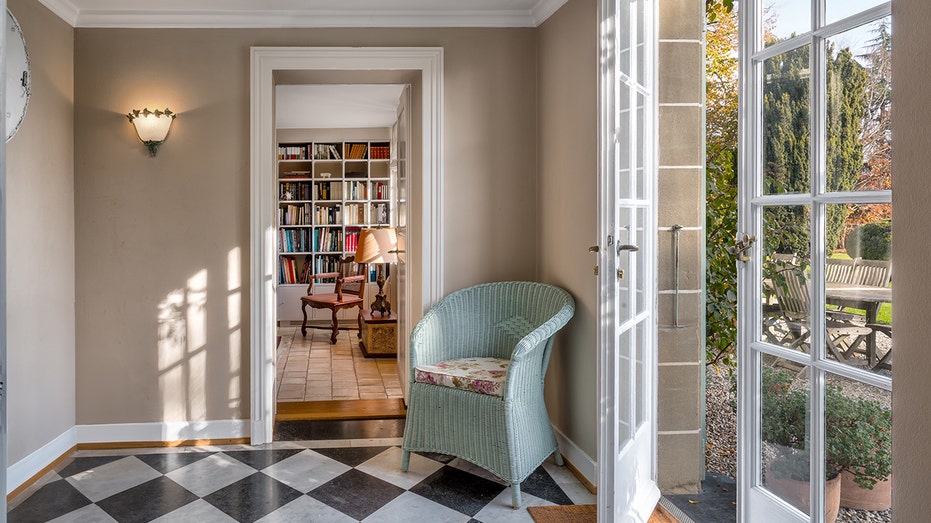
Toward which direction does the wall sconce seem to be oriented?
toward the camera

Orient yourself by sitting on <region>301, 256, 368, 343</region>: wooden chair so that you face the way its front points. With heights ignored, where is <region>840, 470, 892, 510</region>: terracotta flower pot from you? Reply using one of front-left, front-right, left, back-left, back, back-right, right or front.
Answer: front-left

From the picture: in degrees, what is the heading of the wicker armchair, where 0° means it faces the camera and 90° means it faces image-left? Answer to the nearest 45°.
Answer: approximately 45°

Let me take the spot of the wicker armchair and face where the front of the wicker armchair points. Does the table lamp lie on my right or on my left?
on my right

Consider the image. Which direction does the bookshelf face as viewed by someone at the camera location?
facing the viewer

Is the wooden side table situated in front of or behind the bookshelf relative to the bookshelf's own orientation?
in front

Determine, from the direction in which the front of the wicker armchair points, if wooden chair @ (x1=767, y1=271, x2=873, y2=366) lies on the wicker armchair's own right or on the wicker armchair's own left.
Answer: on the wicker armchair's own left

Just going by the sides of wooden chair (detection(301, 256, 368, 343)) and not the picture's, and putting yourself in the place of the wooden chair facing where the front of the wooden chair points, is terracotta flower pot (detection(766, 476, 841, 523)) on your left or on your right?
on your left

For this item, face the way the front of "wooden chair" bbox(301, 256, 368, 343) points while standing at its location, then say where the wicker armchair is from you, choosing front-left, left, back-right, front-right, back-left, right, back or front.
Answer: front-left

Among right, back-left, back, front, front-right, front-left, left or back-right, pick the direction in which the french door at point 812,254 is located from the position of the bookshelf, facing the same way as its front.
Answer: front

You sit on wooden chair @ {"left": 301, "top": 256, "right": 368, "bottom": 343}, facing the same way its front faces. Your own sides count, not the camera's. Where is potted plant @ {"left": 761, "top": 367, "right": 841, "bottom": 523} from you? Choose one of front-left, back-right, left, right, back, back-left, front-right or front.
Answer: front-left

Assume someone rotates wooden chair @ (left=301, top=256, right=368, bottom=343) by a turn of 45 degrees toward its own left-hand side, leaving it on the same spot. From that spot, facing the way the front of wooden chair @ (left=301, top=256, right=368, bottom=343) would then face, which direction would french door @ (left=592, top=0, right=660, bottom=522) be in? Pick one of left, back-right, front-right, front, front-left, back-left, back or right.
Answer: front

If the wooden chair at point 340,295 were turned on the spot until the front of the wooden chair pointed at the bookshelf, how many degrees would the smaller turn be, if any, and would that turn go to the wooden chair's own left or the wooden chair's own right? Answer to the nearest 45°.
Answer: approximately 135° to the wooden chair's own right
